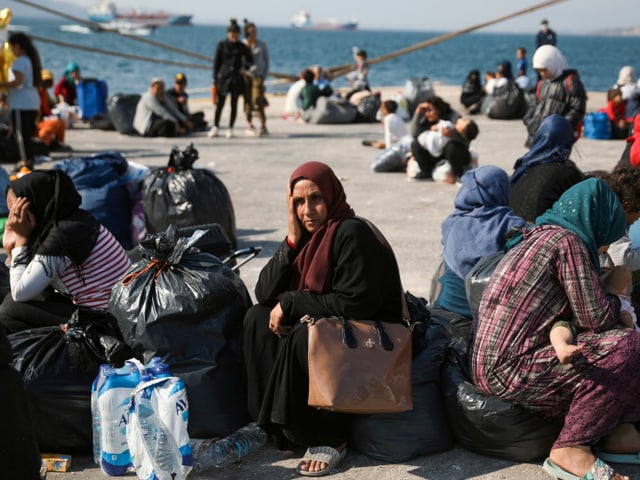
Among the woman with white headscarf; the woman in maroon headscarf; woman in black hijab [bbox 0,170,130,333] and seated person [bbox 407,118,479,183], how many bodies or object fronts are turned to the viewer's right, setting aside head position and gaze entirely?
0

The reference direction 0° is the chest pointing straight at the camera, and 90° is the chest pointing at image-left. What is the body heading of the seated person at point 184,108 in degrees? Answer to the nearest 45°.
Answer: approximately 315°

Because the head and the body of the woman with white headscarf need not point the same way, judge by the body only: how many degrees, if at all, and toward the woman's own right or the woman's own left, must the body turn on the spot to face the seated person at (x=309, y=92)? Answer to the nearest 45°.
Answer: approximately 90° to the woman's own right

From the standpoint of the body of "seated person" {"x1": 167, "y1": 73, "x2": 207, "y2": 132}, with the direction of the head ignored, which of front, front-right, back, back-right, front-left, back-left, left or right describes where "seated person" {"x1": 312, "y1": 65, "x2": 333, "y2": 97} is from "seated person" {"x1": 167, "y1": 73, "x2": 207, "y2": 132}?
left

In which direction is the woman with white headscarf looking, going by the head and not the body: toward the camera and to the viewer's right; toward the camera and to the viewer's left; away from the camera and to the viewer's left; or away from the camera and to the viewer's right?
toward the camera and to the viewer's left

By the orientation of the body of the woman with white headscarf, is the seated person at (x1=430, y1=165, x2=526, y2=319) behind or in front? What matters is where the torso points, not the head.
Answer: in front

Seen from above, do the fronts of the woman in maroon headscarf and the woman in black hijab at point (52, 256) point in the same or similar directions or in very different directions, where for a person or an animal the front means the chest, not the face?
same or similar directions
